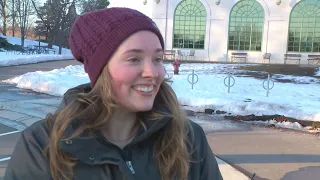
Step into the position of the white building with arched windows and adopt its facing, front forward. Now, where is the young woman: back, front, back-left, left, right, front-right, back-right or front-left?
front

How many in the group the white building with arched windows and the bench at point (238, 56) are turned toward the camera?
2

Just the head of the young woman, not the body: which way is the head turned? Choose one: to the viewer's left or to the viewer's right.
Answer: to the viewer's right

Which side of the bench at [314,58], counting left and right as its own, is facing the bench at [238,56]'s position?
right

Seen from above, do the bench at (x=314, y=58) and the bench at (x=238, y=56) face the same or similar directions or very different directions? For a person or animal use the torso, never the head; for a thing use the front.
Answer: same or similar directions

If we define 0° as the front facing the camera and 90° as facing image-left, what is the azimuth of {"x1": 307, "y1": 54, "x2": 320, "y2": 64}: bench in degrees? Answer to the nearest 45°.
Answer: approximately 0°

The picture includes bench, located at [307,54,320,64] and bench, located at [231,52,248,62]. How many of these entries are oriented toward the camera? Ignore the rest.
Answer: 2

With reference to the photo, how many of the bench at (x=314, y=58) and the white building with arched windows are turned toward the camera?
2

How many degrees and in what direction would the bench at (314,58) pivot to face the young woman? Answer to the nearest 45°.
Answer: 0° — it already faces them

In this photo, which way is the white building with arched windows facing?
toward the camera

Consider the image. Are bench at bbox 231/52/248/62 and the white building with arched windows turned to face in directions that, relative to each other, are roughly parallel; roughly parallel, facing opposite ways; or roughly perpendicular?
roughly parallel

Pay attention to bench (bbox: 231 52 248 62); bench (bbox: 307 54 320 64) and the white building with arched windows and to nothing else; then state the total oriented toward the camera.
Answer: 3

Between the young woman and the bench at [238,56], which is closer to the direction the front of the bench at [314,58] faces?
the young woman
